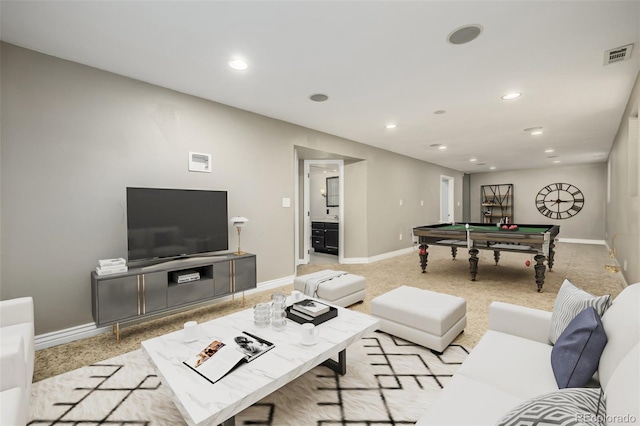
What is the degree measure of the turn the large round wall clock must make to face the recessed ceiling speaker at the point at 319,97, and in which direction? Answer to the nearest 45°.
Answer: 0° — it already faces it

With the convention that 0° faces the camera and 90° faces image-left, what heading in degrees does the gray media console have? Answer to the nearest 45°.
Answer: approximately 315°

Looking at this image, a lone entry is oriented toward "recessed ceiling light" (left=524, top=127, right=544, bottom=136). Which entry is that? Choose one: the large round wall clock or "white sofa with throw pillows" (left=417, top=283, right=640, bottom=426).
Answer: the large round wall clock

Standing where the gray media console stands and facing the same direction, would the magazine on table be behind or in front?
in front

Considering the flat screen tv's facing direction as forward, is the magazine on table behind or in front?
in front

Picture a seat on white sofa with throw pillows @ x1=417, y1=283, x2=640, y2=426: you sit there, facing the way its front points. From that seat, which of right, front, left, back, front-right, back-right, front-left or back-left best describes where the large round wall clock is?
right

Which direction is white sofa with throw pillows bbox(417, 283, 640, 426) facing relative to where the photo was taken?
to the viewer's left

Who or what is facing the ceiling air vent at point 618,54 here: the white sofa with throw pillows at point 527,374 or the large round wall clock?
the large round wall clock

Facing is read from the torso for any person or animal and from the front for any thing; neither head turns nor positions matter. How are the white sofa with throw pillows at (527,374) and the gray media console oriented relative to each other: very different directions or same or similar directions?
very different directions

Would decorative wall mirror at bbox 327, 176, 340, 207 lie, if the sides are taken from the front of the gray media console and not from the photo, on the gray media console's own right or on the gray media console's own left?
on the gray media console's own left

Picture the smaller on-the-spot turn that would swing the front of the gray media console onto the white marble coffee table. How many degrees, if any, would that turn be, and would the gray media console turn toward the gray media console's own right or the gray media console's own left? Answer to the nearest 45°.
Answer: approximately 45° to the gray media console's own right

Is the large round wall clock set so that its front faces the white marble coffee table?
yes

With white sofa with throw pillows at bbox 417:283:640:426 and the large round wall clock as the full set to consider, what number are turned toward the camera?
1
